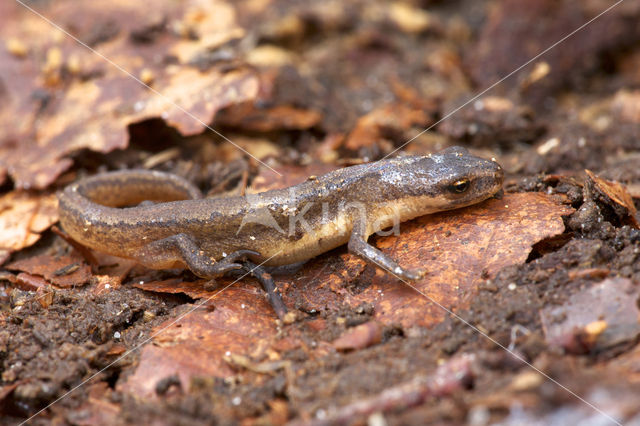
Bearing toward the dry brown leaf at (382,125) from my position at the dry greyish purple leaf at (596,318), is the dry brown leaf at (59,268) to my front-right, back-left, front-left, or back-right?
front-left

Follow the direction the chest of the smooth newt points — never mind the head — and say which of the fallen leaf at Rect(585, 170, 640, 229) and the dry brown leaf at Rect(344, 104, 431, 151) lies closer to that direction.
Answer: the fallen leaf

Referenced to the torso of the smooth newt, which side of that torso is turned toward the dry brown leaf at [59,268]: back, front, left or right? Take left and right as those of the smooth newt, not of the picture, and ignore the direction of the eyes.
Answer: back

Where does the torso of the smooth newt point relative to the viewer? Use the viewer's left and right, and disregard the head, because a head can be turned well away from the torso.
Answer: facing to the right of the viewer

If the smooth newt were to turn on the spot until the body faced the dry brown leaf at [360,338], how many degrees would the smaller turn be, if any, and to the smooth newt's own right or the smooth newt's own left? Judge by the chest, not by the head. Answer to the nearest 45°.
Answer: approximately 90° to the smooth newt's own right

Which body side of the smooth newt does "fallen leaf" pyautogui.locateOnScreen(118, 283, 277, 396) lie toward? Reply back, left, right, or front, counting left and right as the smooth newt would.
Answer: right

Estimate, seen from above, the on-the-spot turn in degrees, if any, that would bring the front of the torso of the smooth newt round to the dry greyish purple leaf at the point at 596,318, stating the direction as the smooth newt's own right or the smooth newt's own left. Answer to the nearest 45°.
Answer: approximately 45° to the smooth newt's own right

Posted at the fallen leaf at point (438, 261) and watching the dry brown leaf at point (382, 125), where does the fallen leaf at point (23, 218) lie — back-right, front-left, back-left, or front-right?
front-left

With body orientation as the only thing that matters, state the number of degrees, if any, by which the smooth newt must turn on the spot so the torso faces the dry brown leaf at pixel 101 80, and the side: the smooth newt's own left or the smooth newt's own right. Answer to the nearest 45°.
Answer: approximately 135° to the smooth newt's own left

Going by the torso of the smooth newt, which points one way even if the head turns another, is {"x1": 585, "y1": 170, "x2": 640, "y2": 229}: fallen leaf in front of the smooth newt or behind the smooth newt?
in front

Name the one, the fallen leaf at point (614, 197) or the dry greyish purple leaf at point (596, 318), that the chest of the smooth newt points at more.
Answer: the fallen leaf

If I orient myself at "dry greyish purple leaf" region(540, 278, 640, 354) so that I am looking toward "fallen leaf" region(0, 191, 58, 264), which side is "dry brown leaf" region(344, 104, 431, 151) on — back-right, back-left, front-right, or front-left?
front-right
